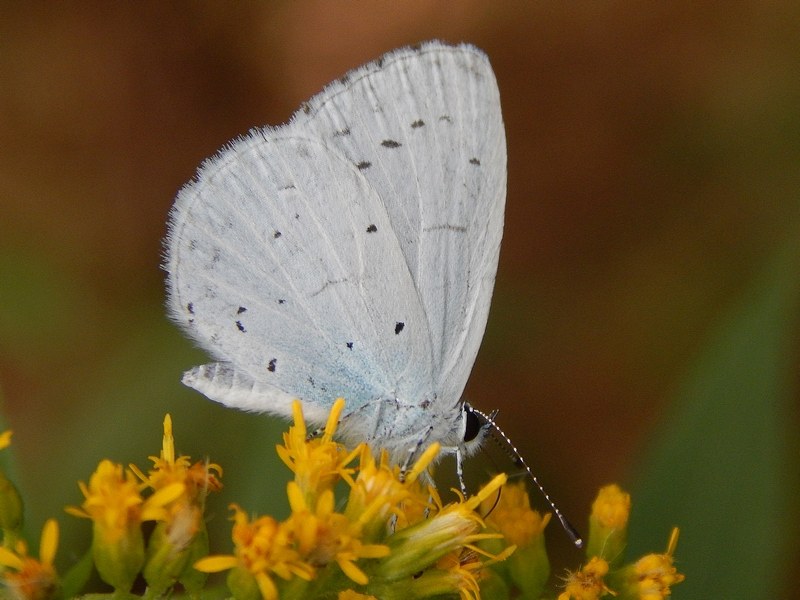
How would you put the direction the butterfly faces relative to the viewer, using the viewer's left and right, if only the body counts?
facing to the right of the viewer

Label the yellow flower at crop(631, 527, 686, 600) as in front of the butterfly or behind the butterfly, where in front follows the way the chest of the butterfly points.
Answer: in front

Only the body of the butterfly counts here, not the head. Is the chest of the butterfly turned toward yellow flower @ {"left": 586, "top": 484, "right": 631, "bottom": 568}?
yes

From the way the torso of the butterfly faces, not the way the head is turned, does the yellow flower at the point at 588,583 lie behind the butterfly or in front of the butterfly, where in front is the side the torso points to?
in front
